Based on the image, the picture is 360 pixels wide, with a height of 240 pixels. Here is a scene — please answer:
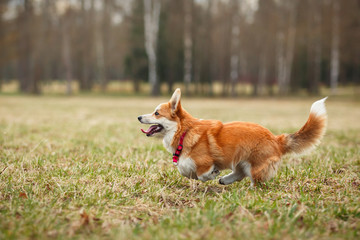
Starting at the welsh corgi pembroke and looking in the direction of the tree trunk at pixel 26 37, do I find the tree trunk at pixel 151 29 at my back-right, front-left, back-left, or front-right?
front-right

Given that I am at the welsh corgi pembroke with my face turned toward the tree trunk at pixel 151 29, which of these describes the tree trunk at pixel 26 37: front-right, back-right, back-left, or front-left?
front-left

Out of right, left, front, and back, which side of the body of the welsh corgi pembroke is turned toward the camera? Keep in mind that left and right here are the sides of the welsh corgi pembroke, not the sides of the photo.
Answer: left

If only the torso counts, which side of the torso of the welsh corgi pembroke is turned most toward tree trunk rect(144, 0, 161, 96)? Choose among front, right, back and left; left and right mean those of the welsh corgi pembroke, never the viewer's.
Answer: right

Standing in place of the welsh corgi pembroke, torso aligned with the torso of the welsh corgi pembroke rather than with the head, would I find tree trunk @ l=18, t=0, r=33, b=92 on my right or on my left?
on my right

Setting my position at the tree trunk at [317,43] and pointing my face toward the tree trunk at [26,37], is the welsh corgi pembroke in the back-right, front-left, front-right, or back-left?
front-left

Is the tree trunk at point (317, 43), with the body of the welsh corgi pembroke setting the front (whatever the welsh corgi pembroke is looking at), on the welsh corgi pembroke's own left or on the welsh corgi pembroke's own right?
on the welsh corgi pembroke's own right

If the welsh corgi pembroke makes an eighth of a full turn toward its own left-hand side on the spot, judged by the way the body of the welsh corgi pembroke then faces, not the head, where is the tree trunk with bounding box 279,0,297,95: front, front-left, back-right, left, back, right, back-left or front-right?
back-right
